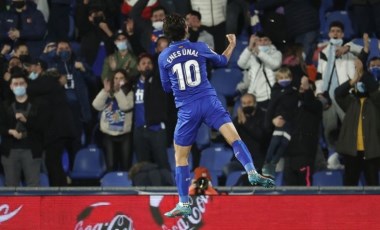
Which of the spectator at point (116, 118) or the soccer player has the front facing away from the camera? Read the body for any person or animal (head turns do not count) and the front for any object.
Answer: the soccer player

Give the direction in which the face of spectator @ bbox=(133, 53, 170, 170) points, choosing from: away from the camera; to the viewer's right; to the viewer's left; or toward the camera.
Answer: toward the camera

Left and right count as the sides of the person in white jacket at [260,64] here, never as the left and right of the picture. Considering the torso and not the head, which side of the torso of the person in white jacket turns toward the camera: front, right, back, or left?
front

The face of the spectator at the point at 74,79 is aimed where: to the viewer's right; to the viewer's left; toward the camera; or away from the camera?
toward the camera

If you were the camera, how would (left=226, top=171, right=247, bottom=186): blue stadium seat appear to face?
facing the viewer

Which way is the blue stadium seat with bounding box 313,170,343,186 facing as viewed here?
toward the camera

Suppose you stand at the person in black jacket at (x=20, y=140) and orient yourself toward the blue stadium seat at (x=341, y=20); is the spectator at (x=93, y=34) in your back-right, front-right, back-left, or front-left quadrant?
front-left

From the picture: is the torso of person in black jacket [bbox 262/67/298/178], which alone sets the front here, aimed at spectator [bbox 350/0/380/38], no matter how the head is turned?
no

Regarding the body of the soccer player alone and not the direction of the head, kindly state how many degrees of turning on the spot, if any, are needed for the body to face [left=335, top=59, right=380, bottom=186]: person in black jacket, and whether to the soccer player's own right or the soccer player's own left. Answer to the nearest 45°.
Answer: approximately 45° to the soccer player's own right

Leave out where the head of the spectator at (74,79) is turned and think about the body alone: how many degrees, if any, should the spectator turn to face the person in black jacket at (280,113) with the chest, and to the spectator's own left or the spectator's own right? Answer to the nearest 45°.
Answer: approximately 45° to the spectator's own left

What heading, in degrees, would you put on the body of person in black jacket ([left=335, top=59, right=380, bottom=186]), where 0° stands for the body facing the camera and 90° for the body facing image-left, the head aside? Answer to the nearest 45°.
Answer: approximately 0°

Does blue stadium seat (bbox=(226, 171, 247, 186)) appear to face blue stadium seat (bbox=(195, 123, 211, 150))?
no

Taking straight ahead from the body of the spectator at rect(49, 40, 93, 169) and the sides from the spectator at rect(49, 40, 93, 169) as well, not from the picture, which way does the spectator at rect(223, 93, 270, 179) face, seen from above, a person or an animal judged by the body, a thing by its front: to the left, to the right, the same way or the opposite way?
the same way

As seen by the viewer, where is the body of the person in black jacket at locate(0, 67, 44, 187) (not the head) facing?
toward the camera

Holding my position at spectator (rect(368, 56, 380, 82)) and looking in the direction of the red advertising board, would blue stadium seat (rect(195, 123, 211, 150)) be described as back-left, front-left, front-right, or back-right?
front-right
